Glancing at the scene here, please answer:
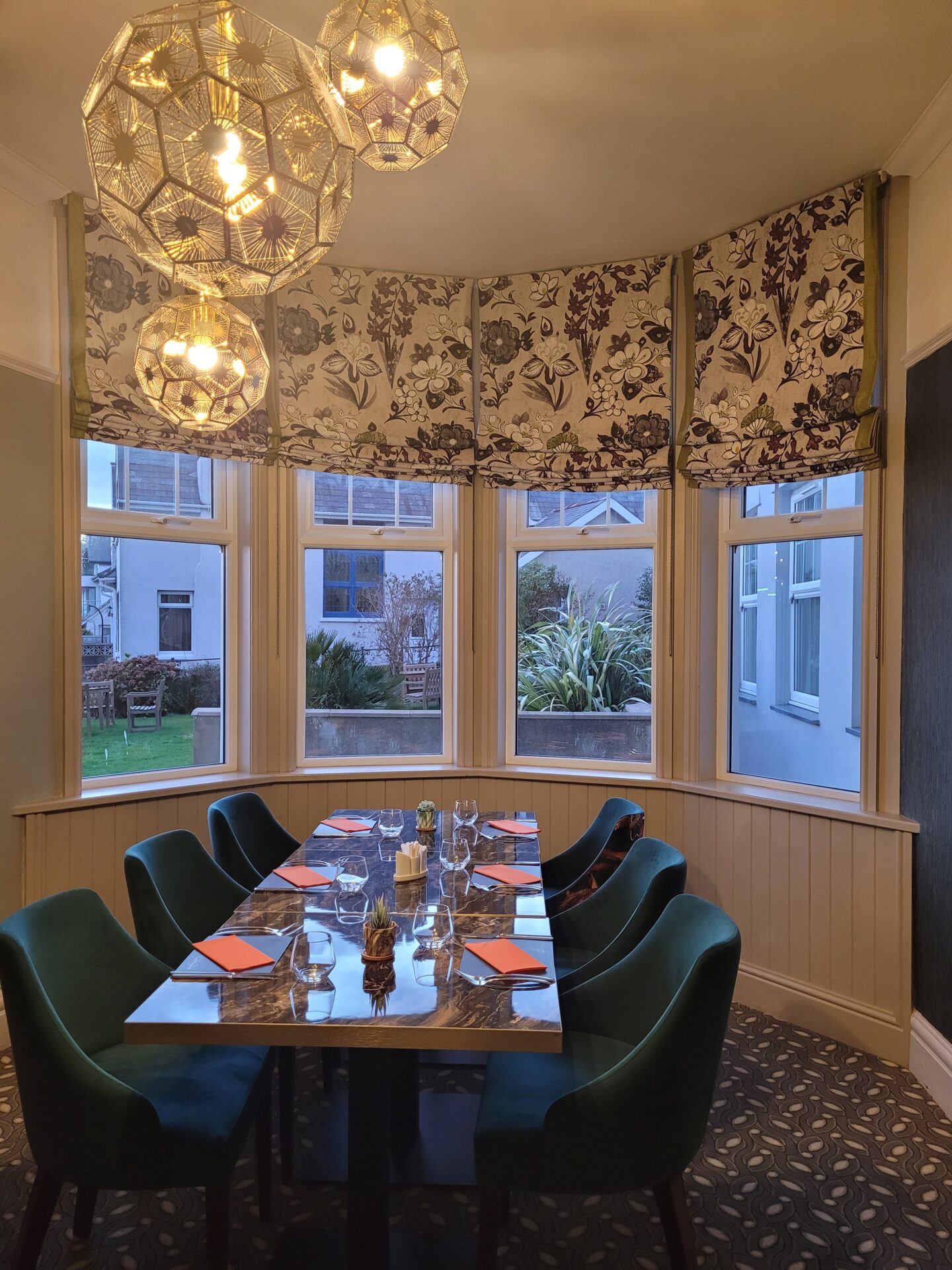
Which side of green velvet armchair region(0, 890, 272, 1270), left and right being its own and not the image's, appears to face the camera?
right

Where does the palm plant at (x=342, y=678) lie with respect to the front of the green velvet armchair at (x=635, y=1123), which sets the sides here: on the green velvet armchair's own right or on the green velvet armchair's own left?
on the green velvet armchair's own right

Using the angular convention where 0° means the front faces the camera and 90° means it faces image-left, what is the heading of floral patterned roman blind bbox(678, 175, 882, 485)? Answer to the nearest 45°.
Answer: approximately 45°

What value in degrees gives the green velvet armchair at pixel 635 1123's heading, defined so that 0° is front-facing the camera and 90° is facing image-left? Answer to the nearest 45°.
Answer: approximately 90°

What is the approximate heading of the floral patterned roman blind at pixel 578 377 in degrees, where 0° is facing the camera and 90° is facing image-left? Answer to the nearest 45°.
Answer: approximately 0°

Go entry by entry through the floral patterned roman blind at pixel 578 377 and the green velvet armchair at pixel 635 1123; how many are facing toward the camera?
1

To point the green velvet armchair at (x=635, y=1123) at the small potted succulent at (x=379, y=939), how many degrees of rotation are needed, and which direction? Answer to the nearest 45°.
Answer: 0° — it already faces it

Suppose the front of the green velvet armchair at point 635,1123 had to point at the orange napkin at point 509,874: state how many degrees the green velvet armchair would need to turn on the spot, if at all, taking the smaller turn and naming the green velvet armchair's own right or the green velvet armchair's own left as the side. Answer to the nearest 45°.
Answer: approximately 45° to the green velvet armchair's own right

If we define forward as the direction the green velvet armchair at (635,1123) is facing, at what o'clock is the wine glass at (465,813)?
The wine glass is roughly at 2 o'clock from the green velvet armchair.

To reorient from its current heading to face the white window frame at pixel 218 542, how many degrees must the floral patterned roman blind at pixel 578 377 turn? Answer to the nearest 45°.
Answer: approximately 90° to its right
